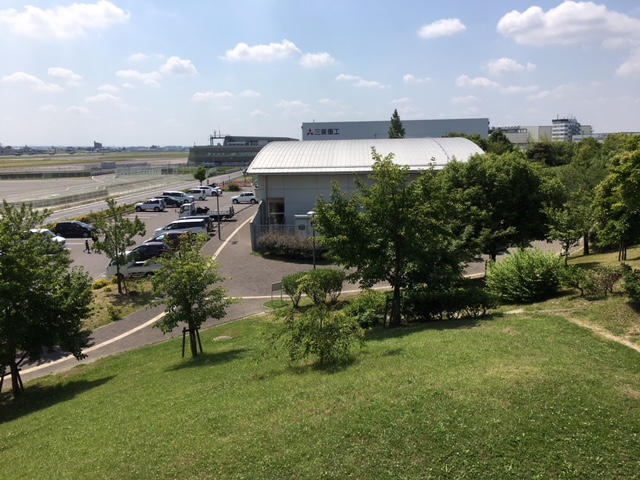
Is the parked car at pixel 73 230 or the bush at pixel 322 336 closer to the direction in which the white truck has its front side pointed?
the parked car

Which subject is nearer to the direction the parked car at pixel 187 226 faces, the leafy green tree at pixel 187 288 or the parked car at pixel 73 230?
the parked car

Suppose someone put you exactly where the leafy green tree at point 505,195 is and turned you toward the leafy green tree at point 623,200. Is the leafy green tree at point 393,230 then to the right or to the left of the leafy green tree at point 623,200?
right

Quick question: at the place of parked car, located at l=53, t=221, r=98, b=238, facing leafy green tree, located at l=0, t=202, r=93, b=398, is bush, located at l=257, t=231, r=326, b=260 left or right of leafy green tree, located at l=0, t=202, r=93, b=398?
left

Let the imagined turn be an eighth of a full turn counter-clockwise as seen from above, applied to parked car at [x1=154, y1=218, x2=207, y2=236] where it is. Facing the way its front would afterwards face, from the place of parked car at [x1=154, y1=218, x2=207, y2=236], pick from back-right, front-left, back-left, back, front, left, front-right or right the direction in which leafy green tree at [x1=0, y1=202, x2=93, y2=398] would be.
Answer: front-left

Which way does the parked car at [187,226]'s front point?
to the viewer's left

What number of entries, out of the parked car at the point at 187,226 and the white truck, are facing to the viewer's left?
2

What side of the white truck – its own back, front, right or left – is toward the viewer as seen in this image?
left

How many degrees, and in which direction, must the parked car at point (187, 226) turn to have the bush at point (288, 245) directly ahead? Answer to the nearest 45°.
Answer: approximately 135° to its left

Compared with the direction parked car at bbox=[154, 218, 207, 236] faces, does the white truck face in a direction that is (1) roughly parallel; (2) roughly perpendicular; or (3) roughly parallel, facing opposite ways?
roughly parallel
